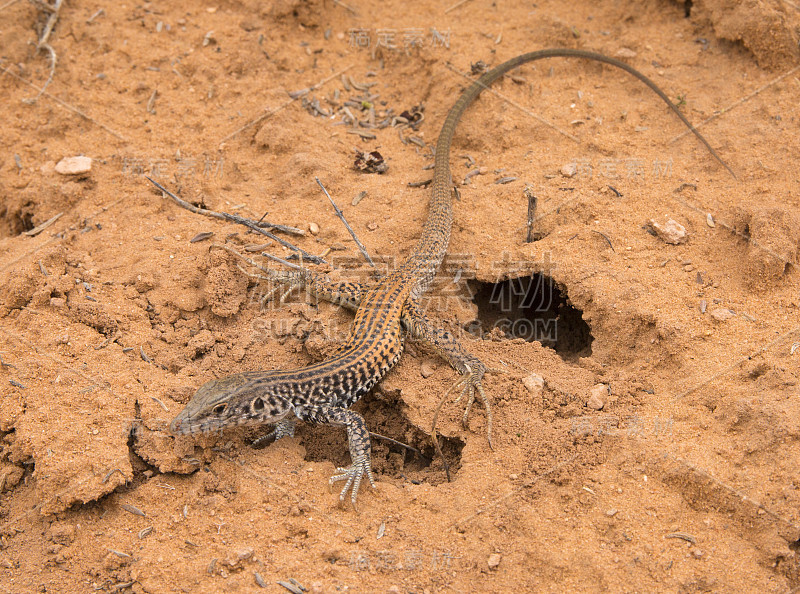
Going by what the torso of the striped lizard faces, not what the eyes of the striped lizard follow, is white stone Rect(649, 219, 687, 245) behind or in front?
behind

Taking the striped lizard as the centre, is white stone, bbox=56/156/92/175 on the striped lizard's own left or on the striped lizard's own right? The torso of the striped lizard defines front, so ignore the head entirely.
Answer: on the striped lizard's own right

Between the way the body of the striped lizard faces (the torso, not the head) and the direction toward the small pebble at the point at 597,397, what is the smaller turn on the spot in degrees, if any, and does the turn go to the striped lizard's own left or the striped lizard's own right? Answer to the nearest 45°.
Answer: approximately 135° to the striped lizard's own left

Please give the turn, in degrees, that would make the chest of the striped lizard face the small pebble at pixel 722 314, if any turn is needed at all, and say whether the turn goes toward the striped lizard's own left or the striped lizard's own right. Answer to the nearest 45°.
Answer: approximately 135° to the striped lizard's own left

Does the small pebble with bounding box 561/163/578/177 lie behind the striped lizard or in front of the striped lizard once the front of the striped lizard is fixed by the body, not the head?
behind

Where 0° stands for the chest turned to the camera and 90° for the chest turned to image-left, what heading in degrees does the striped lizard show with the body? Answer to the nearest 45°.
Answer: approximately 45°

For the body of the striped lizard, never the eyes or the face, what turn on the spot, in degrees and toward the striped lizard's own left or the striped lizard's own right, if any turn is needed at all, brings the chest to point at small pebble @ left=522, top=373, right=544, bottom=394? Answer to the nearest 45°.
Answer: approximately 135° to the striped lizard's own left

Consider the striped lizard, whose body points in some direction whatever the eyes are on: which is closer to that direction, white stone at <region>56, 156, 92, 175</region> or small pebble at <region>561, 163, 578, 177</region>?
the white stone

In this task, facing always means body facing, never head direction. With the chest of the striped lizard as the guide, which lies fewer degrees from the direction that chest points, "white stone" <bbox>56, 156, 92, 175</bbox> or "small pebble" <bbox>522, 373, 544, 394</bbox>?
the white stone
